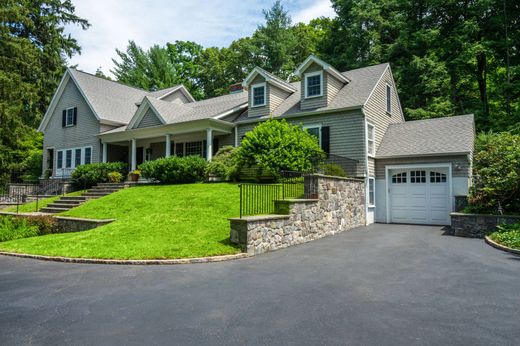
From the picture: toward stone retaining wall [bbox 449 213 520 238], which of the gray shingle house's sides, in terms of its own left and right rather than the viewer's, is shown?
left

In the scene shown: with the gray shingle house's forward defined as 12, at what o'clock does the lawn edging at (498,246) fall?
The lawn edging is roughly at 10 o'clock from the gray shingle house.

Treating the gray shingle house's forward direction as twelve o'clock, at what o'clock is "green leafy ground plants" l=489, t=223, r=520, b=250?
The green leafy ground plants is roughly at 10 o'clock from the gray shingle house.

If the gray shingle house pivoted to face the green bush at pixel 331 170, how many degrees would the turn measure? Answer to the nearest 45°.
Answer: approximately 45° to its left

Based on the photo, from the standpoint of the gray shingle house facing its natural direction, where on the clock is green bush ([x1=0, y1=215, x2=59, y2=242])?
The green bush is roughly at 1 o'clock from the gray shingle house.

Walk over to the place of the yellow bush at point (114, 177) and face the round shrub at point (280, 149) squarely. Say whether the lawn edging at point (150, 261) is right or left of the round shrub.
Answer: right

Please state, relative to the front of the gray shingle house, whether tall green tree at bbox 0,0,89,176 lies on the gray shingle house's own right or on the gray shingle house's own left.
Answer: on the gray shingle house's own right

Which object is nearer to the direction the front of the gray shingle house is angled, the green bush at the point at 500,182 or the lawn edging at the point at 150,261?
the lawn edging

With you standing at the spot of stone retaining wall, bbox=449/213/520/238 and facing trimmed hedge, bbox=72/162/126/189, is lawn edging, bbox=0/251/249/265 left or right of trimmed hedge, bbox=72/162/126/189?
left

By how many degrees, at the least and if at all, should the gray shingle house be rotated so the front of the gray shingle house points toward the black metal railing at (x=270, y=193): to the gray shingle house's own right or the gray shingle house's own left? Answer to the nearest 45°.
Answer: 0° — it already faces it

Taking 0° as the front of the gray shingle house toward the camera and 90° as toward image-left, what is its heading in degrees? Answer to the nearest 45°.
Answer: approximately 45°
